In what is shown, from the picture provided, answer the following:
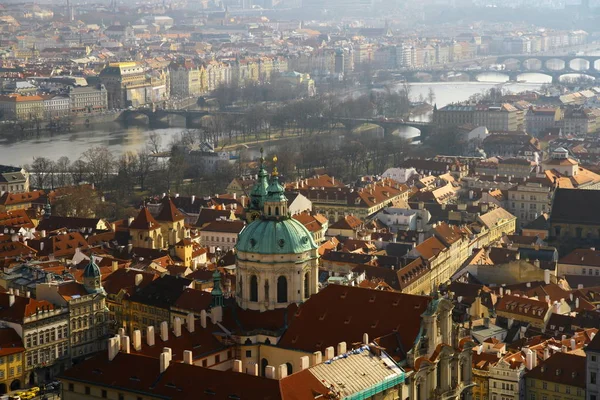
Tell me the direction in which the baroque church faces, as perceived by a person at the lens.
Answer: facing the viewer and to the right of the viewer
